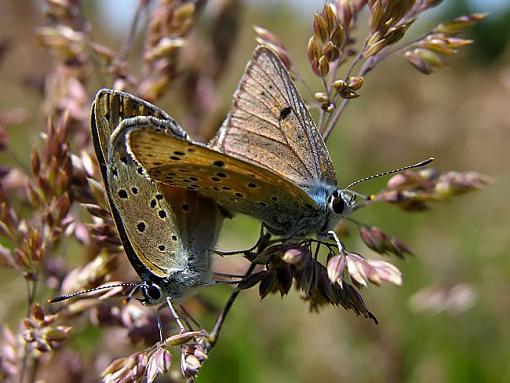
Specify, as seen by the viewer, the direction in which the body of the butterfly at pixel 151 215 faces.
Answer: to the viewer's left

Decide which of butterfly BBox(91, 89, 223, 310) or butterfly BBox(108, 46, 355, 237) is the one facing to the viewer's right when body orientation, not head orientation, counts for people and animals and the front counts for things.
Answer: butterfly BBox(108, 46, 355, 237)

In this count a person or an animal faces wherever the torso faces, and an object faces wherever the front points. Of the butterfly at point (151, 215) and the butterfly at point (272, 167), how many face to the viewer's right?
1

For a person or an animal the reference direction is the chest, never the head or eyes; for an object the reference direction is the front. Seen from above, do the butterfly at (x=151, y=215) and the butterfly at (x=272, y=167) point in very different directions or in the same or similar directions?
very different directions

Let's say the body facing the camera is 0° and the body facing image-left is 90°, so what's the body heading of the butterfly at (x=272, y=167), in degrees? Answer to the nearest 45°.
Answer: approximately 270°
